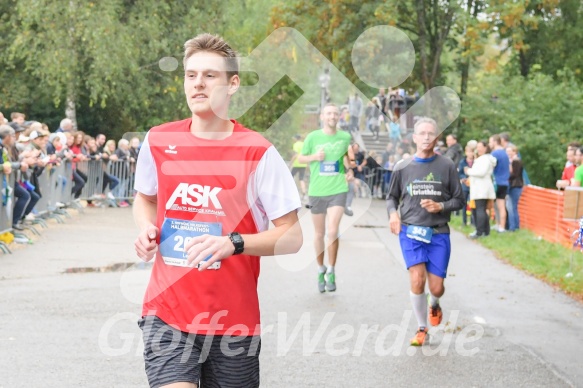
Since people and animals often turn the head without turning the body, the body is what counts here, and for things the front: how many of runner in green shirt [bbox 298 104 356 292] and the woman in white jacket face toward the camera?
1

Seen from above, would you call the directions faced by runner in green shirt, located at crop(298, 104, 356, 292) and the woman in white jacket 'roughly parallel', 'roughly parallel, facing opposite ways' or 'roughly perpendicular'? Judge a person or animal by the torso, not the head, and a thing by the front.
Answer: roughly perpendicular

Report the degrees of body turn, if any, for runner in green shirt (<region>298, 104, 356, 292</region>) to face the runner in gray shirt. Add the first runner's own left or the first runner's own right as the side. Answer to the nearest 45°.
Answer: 0° — they already face them

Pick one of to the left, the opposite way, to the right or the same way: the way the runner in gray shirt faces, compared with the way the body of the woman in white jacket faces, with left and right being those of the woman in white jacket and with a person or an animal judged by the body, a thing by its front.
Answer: to the left

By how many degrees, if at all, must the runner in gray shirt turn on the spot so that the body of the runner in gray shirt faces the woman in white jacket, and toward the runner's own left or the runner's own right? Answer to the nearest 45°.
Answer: approximately 180°

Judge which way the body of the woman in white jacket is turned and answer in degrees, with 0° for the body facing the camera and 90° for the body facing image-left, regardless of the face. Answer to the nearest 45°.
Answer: approximately 90°
